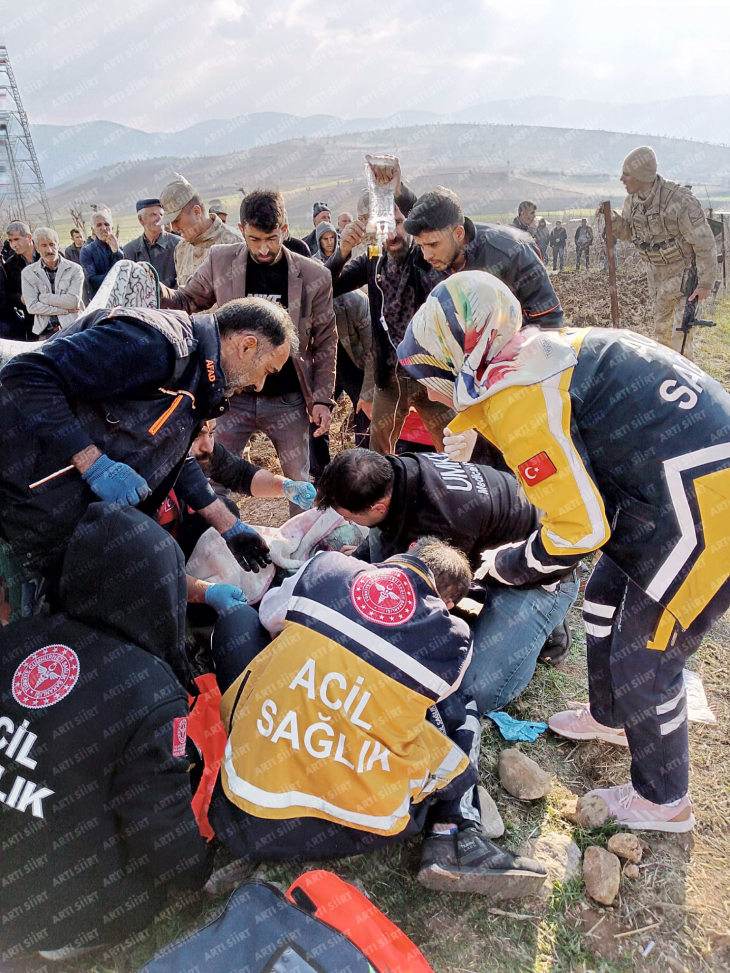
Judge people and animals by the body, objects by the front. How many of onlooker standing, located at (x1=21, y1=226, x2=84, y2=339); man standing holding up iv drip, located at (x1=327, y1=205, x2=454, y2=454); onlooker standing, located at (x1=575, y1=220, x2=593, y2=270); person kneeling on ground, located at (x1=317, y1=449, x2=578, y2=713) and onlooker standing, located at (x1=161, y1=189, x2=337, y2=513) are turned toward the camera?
4

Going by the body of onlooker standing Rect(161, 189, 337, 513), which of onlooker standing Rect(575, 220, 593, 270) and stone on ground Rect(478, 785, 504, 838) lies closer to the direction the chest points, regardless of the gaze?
the stone on ground

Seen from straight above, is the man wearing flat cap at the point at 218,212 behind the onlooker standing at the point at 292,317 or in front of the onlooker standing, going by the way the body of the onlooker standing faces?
behind

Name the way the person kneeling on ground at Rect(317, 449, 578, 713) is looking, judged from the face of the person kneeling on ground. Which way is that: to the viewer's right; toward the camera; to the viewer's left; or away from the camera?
to the viewer's left

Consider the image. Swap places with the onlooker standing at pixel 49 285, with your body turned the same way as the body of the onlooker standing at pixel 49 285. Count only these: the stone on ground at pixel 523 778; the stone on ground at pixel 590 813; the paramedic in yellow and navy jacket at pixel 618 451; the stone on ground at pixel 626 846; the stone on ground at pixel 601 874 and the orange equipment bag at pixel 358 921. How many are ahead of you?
6

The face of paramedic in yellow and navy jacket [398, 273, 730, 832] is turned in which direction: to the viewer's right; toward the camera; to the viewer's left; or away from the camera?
to the viewer's left

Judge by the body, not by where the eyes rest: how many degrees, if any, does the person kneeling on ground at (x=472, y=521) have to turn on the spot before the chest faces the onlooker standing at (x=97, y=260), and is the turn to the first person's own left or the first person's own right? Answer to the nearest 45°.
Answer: approximately 45° to the first person's own right

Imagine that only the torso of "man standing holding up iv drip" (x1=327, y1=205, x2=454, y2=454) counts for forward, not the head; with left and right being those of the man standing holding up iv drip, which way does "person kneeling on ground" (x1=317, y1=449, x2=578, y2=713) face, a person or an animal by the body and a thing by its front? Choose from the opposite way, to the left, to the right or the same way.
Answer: to the right

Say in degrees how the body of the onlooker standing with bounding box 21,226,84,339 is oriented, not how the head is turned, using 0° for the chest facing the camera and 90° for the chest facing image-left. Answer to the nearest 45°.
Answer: approximately 0°

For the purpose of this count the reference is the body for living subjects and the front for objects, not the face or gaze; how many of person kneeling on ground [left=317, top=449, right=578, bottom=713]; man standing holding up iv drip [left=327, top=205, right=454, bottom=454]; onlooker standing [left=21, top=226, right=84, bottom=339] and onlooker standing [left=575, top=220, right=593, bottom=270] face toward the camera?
3

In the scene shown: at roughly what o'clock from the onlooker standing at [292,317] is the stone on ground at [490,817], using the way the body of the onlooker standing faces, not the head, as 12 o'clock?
The stone on ground is roughly at 12 o'clock from the onlooker standing.

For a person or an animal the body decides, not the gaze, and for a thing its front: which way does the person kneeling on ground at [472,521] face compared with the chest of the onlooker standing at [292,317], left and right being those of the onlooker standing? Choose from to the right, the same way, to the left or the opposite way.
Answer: to the right
